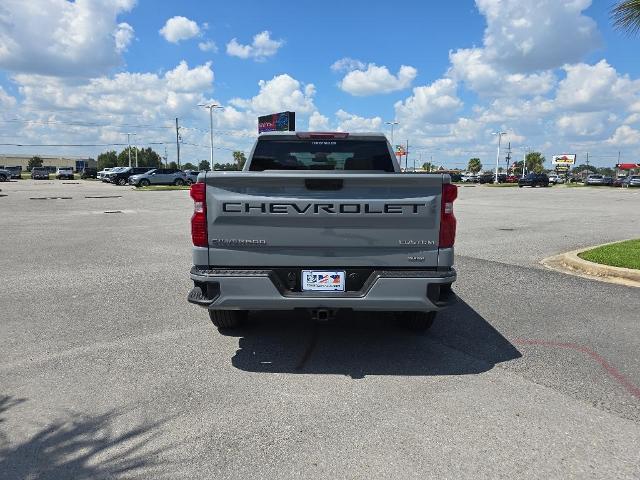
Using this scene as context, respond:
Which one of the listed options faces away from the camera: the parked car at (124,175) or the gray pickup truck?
the gray pickup truck

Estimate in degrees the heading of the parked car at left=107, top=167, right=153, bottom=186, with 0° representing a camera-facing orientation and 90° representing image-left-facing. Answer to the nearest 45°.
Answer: approximately 45°

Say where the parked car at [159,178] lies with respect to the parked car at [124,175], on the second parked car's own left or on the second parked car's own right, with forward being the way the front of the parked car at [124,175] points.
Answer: on the second parked car's own left

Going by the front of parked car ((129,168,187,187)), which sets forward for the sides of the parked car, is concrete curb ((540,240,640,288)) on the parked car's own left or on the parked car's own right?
on the parked car's own left

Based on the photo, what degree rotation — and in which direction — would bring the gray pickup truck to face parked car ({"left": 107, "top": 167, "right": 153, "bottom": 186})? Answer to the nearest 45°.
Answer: approximately 45° to its left

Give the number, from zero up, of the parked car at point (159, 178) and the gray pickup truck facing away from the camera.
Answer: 1

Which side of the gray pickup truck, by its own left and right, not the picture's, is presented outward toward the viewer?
back

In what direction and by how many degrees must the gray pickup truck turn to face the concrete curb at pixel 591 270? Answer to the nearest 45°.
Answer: approximately 45° to its right

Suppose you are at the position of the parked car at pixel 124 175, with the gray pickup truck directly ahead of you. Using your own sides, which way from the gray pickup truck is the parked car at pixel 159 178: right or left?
left

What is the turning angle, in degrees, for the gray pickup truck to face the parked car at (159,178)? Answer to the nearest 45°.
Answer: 0° — it already faces it
